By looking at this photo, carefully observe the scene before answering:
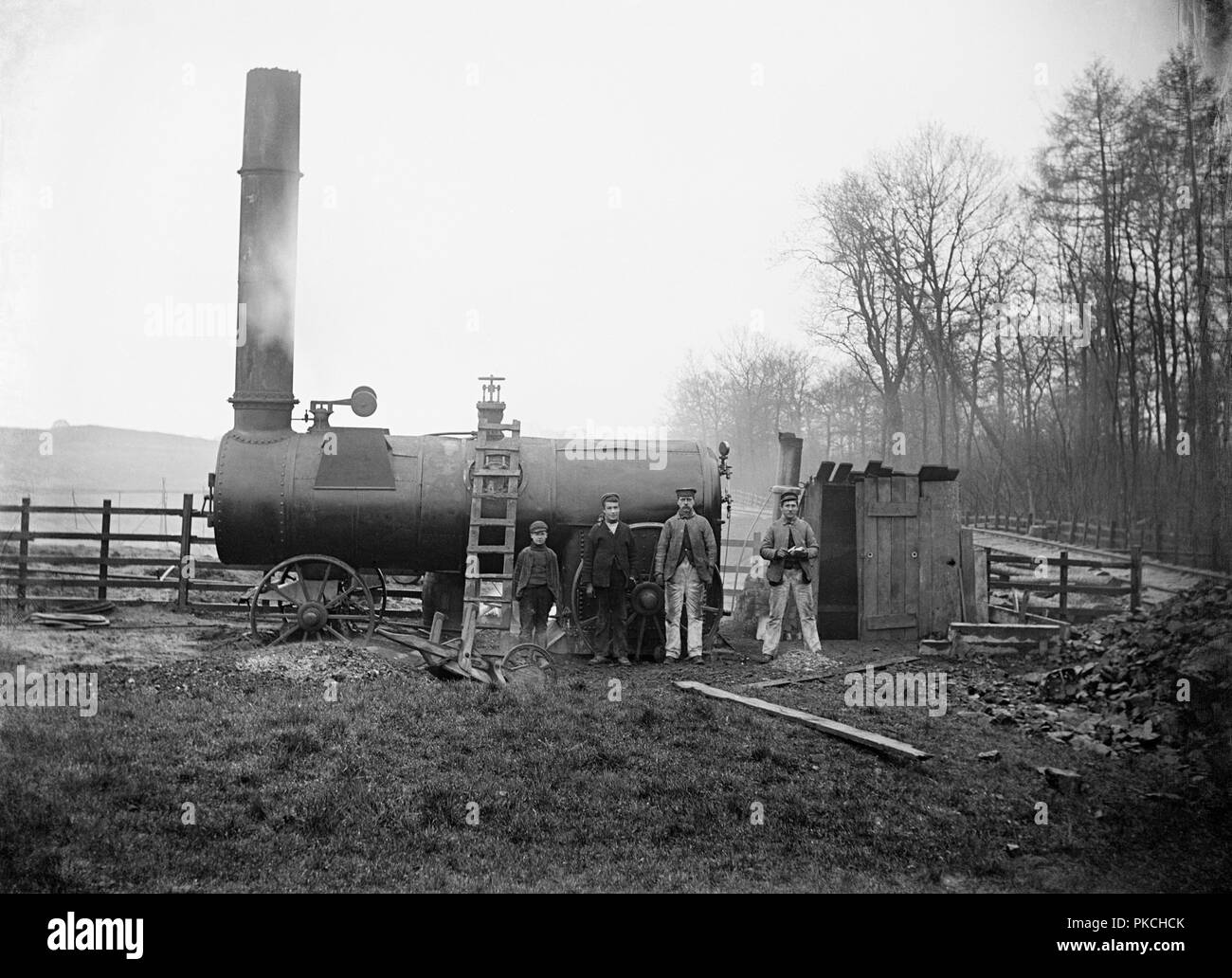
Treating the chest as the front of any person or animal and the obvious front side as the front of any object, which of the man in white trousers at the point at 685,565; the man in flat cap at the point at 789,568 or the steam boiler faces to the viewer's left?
the steam boiler

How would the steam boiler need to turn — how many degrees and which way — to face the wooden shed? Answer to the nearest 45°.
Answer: approximately 180°

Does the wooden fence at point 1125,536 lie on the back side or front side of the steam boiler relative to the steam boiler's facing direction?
on the back side

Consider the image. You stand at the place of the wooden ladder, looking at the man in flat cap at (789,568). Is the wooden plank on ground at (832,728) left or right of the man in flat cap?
right

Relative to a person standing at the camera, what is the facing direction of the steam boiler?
facing to the left of the viewer

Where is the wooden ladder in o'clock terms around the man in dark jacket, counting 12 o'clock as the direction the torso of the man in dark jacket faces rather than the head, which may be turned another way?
The wooden ladder is roughly at 3 o'clock from the man in dark jacket.

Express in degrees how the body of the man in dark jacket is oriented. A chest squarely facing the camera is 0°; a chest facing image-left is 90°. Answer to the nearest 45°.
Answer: approximately 0°

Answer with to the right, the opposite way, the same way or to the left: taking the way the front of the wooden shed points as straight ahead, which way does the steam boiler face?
to the right

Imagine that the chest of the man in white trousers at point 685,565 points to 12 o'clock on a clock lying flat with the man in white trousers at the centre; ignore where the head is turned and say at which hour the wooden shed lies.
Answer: The wooden shed is roughly at 8 o'clock from the man in white trousers.

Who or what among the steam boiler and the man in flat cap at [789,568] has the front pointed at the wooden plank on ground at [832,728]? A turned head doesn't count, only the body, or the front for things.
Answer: the man in flat cap

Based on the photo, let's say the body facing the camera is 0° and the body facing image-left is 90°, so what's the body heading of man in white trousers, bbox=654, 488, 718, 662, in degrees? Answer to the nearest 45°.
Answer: approximately 0°

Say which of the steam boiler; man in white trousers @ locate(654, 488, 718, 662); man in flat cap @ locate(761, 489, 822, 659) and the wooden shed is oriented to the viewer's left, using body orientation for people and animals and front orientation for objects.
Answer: the steam boiler

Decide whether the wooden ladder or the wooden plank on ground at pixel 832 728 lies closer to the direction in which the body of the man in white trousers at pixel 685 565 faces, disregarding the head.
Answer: the wooden plank on ground
